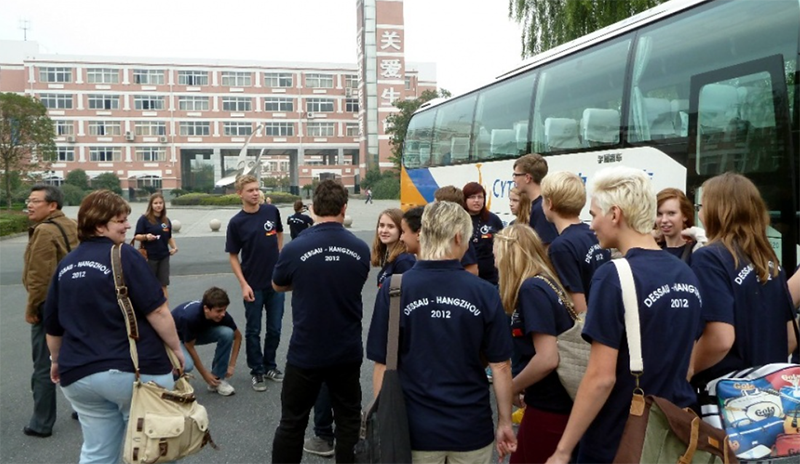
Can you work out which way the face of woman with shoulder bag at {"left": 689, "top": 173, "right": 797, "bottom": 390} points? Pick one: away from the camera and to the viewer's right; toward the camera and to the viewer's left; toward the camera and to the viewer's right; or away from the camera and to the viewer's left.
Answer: away from the camera and to the viewer's left

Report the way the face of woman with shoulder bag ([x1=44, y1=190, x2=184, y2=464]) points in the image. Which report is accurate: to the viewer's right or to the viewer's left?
to the viewer's right

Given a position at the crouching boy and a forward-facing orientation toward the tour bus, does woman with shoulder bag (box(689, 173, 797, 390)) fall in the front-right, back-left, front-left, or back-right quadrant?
front-right

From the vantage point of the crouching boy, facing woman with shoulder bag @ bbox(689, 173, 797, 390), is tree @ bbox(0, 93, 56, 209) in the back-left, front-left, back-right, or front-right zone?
back-left

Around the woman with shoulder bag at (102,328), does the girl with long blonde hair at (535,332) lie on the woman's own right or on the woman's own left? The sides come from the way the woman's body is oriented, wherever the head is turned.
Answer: on the woman's own right

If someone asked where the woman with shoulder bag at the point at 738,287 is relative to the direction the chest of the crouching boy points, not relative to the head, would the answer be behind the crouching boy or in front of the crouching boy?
in front

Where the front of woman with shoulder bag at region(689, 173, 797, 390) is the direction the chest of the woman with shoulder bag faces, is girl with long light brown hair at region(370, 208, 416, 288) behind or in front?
in front

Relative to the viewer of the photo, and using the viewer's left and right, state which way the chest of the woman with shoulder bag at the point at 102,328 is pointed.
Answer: facing away from the viewer and to the right of the viewer

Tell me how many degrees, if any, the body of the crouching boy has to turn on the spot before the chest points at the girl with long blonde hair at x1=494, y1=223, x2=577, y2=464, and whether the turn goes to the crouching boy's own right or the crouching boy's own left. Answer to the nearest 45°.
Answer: approximately 45° to the crouching boy's own right

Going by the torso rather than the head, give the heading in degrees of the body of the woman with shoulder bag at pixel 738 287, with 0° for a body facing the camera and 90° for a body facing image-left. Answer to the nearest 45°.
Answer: approximately 135°
